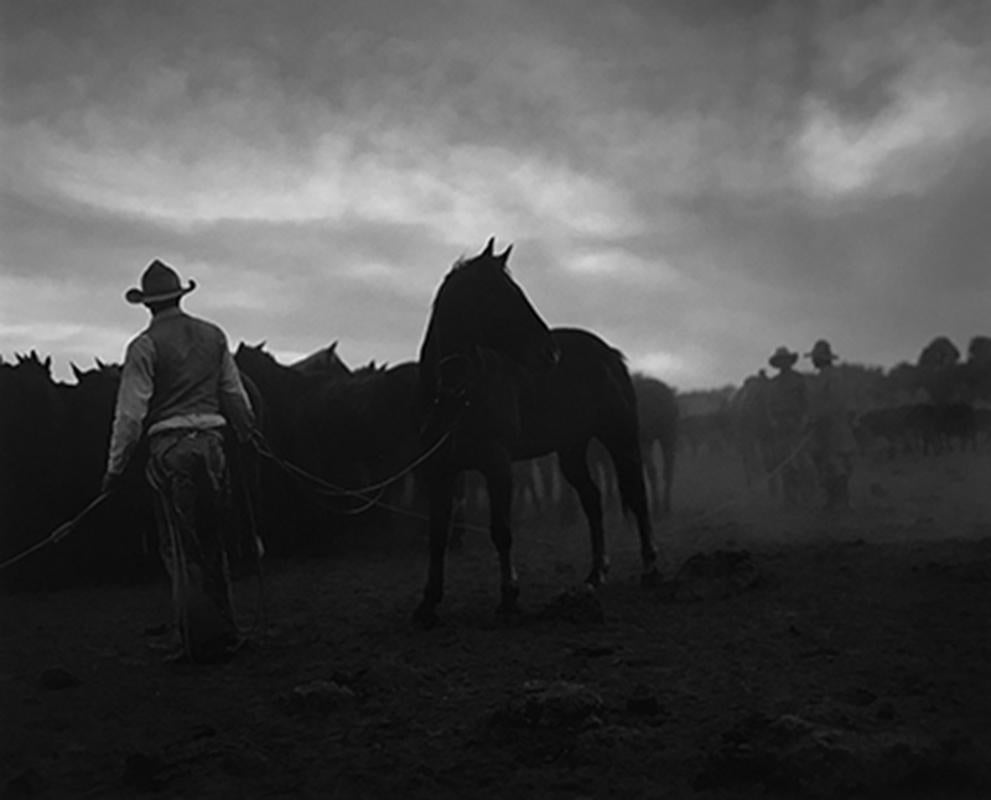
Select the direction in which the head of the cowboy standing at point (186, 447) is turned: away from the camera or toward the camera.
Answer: away from the camera

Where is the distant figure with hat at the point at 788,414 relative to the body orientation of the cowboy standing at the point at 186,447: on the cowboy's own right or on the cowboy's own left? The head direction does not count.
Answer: on the cowboy's own right

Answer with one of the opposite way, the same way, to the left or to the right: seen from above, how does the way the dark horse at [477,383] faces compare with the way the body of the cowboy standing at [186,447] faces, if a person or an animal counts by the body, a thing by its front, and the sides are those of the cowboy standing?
to the left

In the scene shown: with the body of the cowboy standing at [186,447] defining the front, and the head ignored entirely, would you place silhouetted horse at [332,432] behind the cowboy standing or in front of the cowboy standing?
in front

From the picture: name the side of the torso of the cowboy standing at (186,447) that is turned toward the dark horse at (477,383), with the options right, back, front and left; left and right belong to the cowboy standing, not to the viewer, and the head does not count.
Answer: right

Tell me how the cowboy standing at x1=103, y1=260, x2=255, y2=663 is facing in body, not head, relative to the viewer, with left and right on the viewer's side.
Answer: facing away from the viewer

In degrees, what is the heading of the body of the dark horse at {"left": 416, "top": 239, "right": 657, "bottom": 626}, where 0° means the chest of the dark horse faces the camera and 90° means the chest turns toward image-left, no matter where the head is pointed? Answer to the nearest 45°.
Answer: approximately 45°

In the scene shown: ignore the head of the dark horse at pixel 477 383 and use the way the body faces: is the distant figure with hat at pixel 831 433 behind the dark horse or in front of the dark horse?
behind

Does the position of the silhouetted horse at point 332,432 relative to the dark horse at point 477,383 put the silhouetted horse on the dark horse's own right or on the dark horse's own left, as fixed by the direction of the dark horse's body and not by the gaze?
on the dark horse's own right
